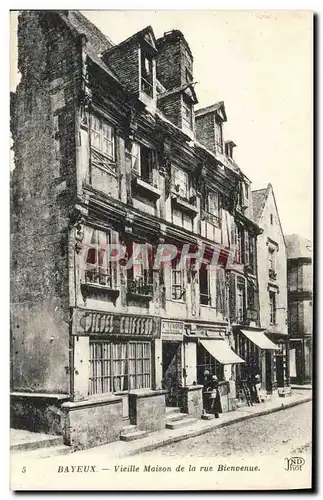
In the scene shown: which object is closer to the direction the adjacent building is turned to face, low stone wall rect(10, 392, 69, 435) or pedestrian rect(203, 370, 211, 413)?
the low stone wall

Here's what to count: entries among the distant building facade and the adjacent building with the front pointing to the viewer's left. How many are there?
0

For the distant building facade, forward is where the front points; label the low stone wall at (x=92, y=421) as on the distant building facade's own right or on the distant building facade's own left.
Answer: on the distant building facade's own right

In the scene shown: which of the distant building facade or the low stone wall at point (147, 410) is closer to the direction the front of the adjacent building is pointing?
the low stone wall

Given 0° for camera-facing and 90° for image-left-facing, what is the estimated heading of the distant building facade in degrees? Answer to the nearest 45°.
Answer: approximately 315°

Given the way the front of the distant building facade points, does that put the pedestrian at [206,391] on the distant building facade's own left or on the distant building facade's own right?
on the distant building facade's own right

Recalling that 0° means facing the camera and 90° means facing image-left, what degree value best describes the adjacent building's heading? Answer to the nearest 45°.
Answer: approximately 0°

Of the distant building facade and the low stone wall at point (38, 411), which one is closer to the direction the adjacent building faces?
the low stone wall
